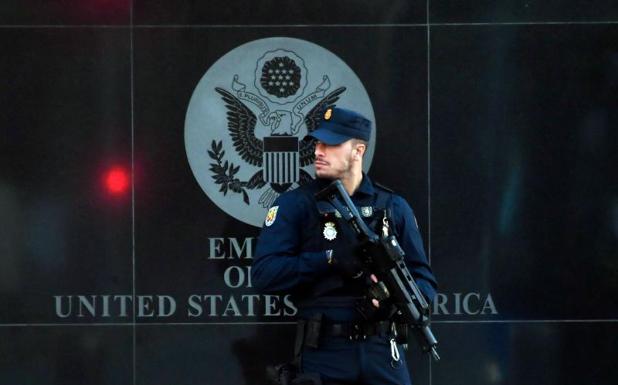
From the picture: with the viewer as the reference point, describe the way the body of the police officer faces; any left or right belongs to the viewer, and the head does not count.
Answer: facing the viewer
